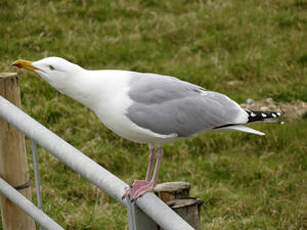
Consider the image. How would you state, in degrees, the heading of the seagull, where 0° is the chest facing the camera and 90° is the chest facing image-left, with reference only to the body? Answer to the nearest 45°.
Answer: approximately 90°
